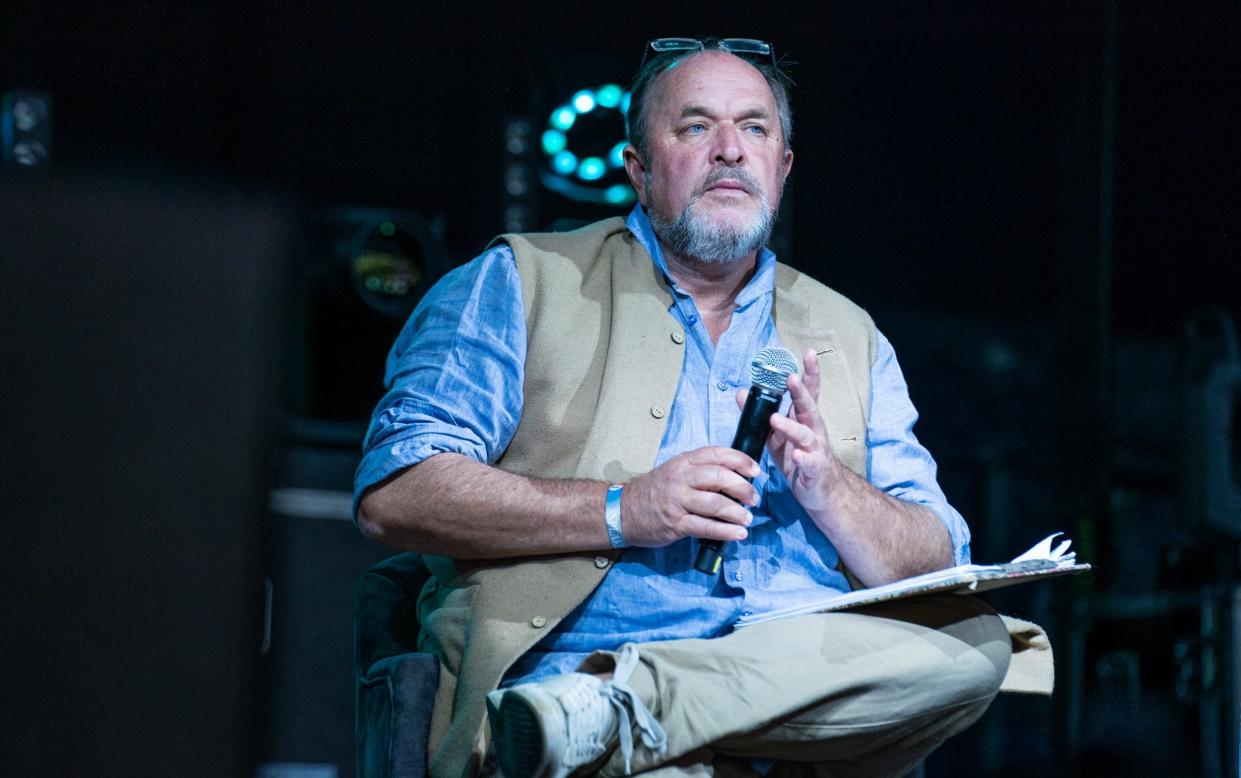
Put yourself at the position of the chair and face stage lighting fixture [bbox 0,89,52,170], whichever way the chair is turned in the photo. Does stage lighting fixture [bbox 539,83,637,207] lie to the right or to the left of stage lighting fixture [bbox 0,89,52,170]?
right

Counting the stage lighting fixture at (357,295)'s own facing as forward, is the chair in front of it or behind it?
in front

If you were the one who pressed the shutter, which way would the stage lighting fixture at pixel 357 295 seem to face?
facing the viewer and to the right of the viewer

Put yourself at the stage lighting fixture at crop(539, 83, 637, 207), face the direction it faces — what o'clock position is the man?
The man is roughly at 12 o'clock from the stage lighting fixture.

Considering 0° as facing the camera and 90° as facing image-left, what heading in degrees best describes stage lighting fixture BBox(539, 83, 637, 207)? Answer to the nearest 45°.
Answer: approximately 0°

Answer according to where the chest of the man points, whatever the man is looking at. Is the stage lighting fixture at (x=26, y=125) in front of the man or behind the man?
behind

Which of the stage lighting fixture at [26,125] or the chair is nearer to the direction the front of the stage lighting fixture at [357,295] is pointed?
the chair

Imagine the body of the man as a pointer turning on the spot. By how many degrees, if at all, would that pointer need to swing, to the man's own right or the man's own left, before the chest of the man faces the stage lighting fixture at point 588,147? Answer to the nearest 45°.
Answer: approximately 135° to the man's own left

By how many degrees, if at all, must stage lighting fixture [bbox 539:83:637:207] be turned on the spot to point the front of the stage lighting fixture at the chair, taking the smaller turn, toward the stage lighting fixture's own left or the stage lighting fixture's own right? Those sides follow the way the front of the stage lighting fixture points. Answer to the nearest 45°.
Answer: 0° — it already faces it
